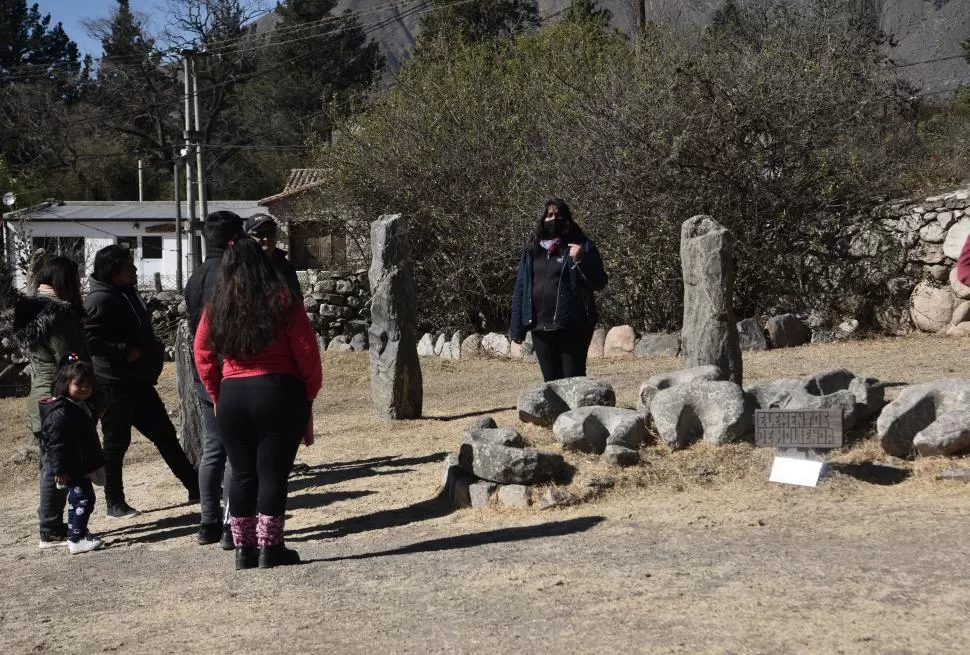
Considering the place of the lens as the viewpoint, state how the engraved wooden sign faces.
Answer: facing the viewer

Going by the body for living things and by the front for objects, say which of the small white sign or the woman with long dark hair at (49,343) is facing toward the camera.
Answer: the small white sign

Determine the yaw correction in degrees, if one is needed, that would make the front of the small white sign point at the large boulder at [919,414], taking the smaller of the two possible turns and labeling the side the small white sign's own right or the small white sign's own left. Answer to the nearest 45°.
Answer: approximately 135° to the small white sign's own left

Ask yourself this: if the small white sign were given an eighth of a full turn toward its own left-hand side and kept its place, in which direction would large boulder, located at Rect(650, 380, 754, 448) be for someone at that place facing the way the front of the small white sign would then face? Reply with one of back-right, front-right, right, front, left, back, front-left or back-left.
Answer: back

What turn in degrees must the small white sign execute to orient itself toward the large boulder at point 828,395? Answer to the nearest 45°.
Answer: approximately 180°

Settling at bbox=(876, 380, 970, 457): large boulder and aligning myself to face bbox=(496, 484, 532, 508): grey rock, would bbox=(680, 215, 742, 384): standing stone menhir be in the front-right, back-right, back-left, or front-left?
front-right

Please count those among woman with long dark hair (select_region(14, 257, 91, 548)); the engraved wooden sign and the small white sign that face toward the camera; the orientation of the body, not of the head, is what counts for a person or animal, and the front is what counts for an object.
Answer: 2

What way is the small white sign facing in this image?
toward the camera

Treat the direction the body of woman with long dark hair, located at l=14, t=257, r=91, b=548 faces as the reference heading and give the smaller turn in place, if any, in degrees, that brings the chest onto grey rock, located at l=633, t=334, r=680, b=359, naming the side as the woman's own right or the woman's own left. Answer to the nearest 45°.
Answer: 0° — they already face it

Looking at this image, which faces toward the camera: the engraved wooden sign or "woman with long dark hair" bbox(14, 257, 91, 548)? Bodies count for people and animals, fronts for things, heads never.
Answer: the engraved wooden sign

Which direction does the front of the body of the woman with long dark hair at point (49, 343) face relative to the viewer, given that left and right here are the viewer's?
facing away from the viewer and to the right of the viewer

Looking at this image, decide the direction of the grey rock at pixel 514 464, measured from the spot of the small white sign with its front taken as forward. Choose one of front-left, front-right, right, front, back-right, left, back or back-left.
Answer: right

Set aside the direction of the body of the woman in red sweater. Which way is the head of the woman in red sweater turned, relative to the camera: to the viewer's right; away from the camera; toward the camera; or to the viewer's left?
away from the camera

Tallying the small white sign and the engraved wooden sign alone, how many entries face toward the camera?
2
